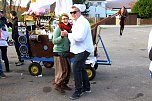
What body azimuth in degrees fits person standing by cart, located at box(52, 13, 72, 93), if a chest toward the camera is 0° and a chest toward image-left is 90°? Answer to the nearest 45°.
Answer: approximately 315°

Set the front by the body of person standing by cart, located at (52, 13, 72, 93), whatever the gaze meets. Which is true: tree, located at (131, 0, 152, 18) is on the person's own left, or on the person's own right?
on the person's own left
